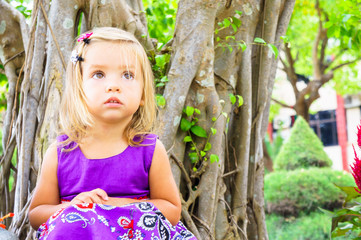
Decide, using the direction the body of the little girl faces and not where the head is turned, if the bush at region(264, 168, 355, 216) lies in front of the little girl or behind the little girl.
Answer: behind

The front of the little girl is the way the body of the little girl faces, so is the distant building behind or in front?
behind

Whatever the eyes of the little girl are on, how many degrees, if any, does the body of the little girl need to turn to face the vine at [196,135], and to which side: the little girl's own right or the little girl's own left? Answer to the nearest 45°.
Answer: approximately 135° to the little girl's own left

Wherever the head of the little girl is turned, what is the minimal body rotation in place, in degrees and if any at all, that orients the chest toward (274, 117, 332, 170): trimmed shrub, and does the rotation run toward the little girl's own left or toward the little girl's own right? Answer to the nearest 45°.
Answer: approximately 135° to the little girl's own left

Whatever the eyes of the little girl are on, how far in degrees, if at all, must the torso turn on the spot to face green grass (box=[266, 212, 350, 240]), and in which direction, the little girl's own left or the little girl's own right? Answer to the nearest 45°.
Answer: approximately 135° to the little girl's own left

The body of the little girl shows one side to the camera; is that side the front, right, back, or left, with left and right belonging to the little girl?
front
